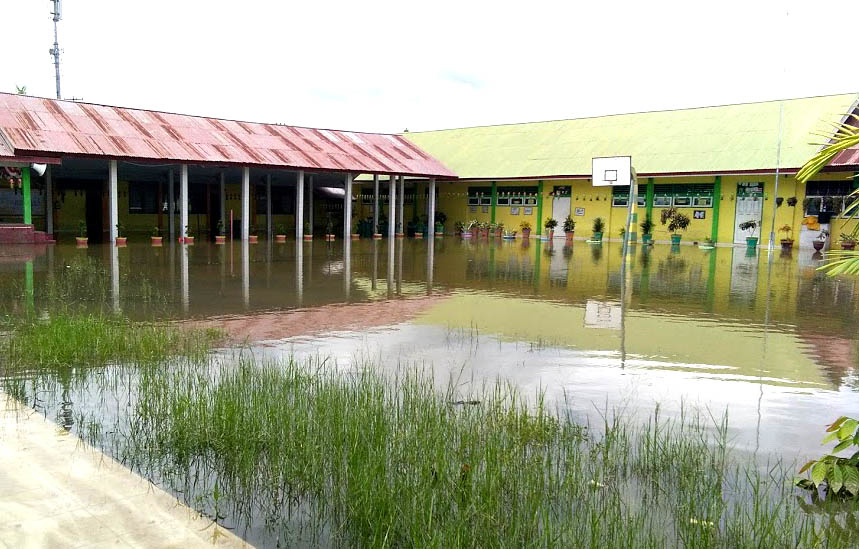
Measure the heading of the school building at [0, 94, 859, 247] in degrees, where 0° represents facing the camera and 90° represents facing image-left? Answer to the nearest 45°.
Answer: approximately 0°

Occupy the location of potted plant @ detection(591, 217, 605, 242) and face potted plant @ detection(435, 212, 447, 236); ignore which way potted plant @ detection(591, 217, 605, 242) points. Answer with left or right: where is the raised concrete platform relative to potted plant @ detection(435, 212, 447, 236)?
left

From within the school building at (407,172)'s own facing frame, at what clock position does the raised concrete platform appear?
The raised concrete platform is roughly at 2 o'clock from the school building.

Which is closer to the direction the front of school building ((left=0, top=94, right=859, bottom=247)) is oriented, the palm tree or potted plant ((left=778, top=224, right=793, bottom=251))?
the palm tree

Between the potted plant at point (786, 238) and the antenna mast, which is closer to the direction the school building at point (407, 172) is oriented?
the potted plant
